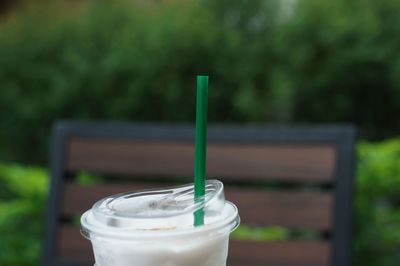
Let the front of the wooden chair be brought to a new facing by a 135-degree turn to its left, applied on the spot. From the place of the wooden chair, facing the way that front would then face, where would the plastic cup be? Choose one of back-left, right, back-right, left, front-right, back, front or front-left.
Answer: back-right

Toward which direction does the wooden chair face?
toward the camera
